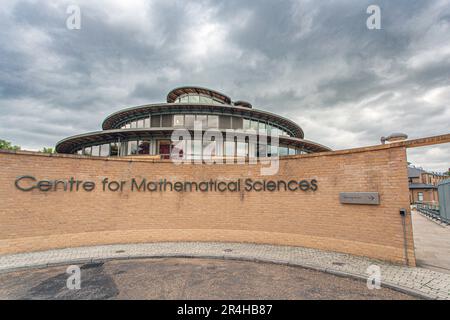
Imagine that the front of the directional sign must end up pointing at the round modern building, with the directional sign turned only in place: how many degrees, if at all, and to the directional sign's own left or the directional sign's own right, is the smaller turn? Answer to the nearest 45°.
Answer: approximately 135° to the directional sign's own right

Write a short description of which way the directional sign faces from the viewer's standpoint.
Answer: facing the viewer
